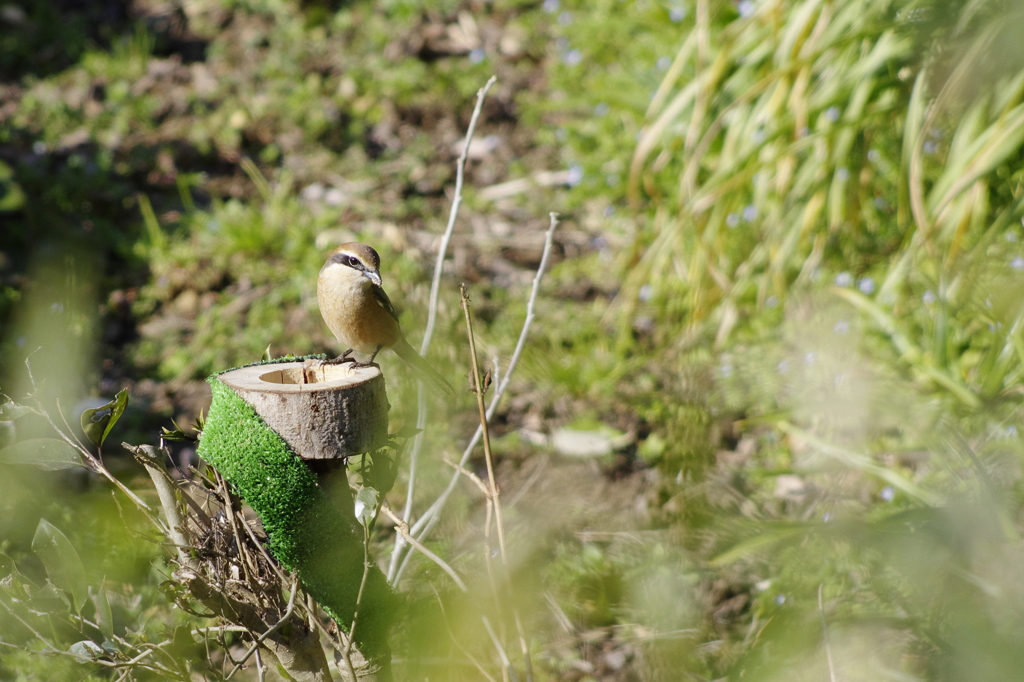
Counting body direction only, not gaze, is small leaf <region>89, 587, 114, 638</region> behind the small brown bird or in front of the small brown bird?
in front

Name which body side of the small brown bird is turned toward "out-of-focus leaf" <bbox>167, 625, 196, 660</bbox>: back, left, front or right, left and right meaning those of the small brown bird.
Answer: front

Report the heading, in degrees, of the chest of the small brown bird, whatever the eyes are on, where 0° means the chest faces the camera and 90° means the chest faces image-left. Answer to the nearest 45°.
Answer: approximately 45°

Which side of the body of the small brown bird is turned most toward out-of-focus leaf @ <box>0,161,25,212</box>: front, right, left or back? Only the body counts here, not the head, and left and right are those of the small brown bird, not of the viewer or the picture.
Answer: right

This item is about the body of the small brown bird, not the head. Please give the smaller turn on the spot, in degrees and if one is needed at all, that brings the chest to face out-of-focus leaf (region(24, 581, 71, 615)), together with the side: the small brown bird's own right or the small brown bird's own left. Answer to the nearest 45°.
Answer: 0° — it already faces it

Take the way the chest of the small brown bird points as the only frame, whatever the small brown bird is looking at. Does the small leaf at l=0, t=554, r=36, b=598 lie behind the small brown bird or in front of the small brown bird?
in front

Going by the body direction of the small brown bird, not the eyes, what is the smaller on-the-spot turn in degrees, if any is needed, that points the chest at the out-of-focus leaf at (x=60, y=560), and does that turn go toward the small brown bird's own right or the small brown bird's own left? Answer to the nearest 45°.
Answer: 0° — it already faces it

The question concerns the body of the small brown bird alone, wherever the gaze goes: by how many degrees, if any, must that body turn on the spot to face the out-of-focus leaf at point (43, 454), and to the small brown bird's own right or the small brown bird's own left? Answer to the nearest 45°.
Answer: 0° — it already faces it
